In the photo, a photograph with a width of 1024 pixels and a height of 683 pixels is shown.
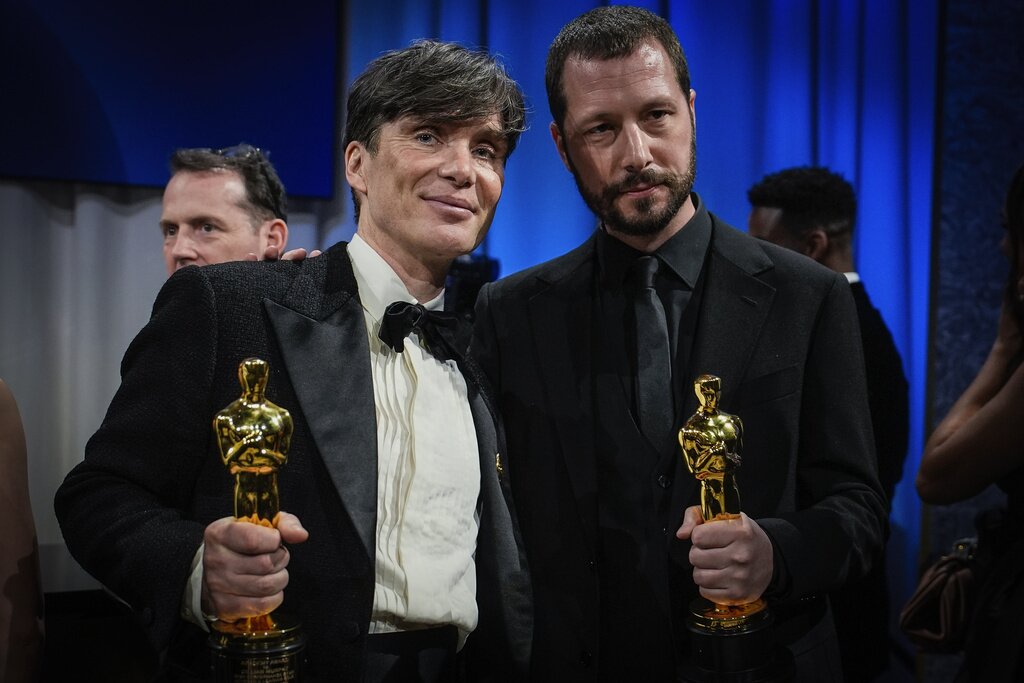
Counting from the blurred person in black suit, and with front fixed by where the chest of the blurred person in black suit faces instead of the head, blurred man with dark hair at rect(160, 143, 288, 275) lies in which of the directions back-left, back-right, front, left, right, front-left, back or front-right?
front-left

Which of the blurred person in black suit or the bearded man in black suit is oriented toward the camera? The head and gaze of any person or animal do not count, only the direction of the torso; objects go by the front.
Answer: the bearded man in black suit

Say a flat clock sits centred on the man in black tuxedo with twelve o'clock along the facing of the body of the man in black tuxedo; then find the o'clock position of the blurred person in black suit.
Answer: The blurred person in black suit is roughly at 9 o'clock from the man in black tuxedo.

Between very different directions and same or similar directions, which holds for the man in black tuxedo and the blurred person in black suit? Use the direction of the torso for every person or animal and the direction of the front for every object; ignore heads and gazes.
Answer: very different directions

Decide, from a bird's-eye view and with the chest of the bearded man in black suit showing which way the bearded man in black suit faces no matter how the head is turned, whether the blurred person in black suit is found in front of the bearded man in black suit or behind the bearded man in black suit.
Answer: behind

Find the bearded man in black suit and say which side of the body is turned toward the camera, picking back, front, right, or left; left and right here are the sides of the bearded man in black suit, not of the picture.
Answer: front

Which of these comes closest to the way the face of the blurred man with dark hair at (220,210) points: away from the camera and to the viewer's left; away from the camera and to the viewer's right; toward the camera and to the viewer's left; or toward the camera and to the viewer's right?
toward the camera and to the viewer's left

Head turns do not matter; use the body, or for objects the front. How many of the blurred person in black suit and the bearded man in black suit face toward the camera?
1

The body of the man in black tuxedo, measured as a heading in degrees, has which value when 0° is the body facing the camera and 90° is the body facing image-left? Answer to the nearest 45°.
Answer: approximately 315°
